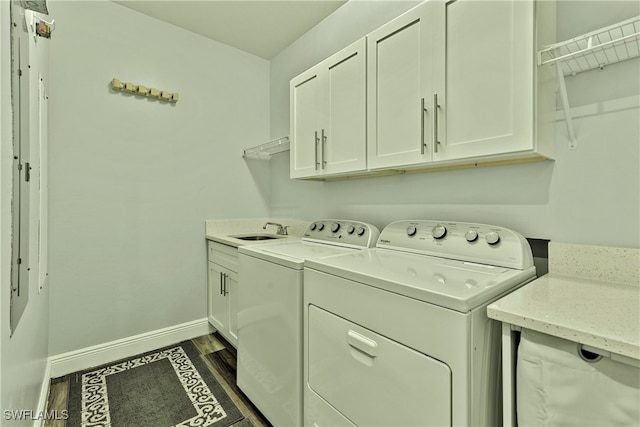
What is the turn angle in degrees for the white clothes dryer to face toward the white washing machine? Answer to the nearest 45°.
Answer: approximately 45° to its right

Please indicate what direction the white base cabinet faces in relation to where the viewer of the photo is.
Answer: facing the viewer and to the left of the viewer

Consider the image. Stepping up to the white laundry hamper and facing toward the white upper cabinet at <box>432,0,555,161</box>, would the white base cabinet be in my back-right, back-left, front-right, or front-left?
front-left

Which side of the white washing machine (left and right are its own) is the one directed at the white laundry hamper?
left

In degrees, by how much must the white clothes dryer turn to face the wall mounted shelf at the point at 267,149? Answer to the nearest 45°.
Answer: approximately 90° to its right

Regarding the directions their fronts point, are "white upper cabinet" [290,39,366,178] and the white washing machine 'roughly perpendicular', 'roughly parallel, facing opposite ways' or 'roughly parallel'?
roughly parallel

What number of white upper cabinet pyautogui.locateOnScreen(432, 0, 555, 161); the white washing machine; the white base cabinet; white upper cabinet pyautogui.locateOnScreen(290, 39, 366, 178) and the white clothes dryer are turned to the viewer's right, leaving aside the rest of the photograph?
0

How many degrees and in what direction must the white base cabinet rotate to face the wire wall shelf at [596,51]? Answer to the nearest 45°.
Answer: approximately 90° to its left

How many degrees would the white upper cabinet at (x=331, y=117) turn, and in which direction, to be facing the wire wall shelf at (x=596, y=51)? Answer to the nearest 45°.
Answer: approximately 90° to its left

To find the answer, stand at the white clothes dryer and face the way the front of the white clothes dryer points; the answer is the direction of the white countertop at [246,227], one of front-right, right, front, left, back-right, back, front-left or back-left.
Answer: right

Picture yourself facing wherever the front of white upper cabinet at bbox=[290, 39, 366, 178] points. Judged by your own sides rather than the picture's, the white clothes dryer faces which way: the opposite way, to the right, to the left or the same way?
the same way

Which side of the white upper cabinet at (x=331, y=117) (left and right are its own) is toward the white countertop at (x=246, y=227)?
right

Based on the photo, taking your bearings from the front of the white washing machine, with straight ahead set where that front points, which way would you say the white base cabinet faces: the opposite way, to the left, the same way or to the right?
the same way

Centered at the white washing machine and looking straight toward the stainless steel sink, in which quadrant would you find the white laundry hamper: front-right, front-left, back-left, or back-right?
back-right
